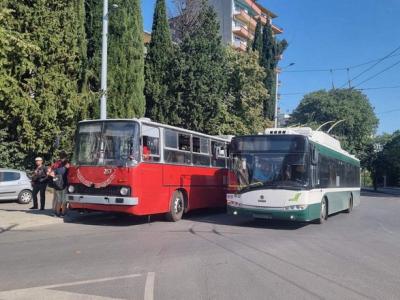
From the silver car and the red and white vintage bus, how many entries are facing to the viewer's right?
0

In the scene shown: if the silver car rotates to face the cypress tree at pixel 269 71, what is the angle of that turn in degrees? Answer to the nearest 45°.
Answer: approximately 135° to its right

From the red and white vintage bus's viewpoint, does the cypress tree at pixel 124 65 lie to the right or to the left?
on its right

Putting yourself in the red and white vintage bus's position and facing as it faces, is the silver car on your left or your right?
on your right

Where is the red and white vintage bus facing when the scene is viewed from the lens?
facing the viewer and to the left of the viewer

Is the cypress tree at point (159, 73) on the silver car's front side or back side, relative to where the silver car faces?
on the back side

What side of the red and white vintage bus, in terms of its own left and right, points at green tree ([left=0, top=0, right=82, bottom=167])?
right

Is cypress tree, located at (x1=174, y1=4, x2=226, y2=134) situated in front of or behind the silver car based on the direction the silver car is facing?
behind

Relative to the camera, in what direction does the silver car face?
facing to the left of the viewer
